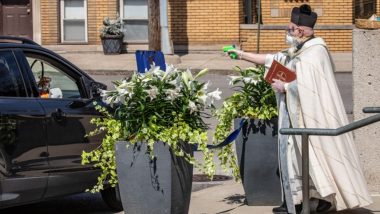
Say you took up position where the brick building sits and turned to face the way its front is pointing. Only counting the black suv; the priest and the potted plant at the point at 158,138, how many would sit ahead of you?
3

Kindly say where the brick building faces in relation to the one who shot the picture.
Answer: facing the viewer

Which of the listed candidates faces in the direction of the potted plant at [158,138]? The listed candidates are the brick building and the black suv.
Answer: the brick building

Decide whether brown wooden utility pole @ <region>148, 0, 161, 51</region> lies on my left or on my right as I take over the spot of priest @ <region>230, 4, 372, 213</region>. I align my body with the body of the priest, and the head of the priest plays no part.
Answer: on my right

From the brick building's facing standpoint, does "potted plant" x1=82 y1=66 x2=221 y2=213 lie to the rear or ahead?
ahead

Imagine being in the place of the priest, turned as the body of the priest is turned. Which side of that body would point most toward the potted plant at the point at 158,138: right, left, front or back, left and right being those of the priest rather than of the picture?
front

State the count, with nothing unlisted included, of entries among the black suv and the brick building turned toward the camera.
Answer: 1

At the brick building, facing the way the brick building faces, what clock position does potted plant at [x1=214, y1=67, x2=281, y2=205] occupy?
The potted plant is roughly at 12 o'clock from the brick building.

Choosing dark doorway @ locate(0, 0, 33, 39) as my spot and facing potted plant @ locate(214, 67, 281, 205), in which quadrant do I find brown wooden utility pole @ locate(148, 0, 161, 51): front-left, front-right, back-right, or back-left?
front-left

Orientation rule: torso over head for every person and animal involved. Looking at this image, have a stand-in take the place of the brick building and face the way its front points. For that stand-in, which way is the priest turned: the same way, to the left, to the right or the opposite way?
to the right

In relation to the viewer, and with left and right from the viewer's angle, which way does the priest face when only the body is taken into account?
facing to the left of the viewer

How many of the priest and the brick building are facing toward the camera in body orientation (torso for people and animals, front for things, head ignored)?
1
